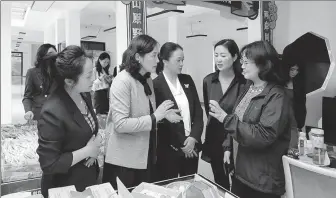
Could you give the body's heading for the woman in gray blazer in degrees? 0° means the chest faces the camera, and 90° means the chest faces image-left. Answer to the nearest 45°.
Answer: approximately 270°

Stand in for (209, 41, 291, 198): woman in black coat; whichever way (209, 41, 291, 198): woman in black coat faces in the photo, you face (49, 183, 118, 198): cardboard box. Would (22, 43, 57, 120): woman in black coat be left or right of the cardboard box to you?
right

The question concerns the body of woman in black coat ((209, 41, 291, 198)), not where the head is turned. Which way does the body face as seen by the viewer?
to the viewer's left

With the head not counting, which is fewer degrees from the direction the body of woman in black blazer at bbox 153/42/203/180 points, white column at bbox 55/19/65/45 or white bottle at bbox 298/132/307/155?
the white bottle

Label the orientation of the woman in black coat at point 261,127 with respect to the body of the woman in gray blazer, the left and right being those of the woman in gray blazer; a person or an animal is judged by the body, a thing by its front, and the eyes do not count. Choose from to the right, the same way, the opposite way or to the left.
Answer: the opposite way

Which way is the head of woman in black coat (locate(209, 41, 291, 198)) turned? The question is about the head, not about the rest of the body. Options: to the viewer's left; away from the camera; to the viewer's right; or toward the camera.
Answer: to the viewer's left

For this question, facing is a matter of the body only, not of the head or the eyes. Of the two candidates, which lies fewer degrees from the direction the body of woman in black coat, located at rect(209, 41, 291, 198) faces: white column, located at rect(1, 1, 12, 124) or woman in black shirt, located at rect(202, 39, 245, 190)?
the white column

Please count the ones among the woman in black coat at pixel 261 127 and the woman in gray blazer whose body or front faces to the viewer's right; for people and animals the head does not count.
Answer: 1

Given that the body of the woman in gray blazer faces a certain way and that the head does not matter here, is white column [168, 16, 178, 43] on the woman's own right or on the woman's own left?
on the woman's own left

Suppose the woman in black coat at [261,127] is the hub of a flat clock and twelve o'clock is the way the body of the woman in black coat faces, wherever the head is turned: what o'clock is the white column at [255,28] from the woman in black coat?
The white column is roughly at 3 o'clock from the woman in black coat.
